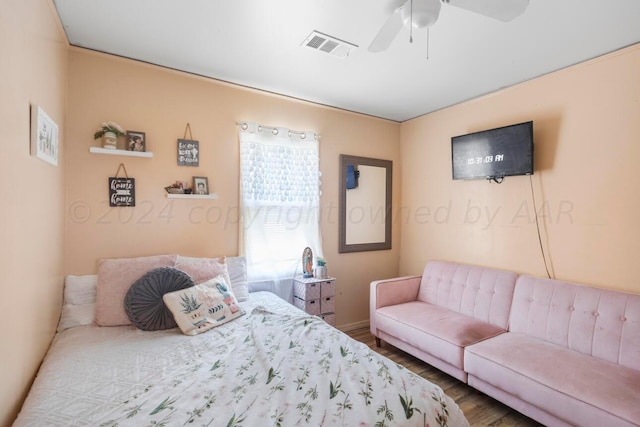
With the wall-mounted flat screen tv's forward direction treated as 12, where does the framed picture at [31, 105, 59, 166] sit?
The framed picture is roughly at 12 o'clock from the wall-mounted flat screen tv.

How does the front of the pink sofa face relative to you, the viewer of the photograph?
facing the viewer and to the left of the viewer

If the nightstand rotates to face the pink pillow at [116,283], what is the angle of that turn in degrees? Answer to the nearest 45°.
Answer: approximately 90° to its right

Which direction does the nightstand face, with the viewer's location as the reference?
facing the viewer and to the right of the viewer

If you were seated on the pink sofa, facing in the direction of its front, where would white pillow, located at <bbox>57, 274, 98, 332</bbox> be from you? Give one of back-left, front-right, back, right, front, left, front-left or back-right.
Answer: front

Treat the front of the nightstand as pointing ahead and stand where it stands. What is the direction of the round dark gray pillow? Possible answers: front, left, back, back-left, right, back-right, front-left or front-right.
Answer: right

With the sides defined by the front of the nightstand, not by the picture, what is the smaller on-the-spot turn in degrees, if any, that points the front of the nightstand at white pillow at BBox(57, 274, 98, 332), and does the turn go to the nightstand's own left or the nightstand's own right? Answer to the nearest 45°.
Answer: approximately 90° to the nightstand's own right

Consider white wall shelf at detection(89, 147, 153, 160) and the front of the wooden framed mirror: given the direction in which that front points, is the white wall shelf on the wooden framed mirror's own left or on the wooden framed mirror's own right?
on the wooden framed mirror's own right

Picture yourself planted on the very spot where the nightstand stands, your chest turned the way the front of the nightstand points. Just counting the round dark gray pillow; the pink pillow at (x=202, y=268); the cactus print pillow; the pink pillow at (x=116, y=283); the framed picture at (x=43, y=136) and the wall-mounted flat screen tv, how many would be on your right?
5

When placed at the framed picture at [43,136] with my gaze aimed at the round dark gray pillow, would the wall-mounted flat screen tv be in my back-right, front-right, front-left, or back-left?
front-right

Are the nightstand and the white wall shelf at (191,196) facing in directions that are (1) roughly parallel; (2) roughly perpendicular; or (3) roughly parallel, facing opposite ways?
roughly parallel

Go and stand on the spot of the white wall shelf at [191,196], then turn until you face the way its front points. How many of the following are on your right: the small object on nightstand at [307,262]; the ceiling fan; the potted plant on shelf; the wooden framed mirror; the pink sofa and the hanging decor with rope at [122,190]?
2

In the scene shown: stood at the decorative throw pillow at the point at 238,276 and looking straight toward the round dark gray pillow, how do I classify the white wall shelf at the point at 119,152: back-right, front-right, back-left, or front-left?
front-right

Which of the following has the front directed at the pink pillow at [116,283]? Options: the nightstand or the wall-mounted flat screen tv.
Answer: the wall-mounted flat screen tv

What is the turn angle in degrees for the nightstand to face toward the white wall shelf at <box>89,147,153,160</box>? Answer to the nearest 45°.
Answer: approximately 90° to its right

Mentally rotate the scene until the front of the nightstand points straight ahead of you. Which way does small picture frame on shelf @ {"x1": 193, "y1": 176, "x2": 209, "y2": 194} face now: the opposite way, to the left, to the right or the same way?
the same way

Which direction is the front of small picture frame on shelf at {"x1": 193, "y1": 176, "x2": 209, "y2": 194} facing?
toward the camera

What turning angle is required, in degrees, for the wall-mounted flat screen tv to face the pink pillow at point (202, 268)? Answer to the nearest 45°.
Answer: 0° — it already faces it

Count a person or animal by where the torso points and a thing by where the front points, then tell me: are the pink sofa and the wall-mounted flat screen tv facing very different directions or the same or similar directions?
same or similar directions
